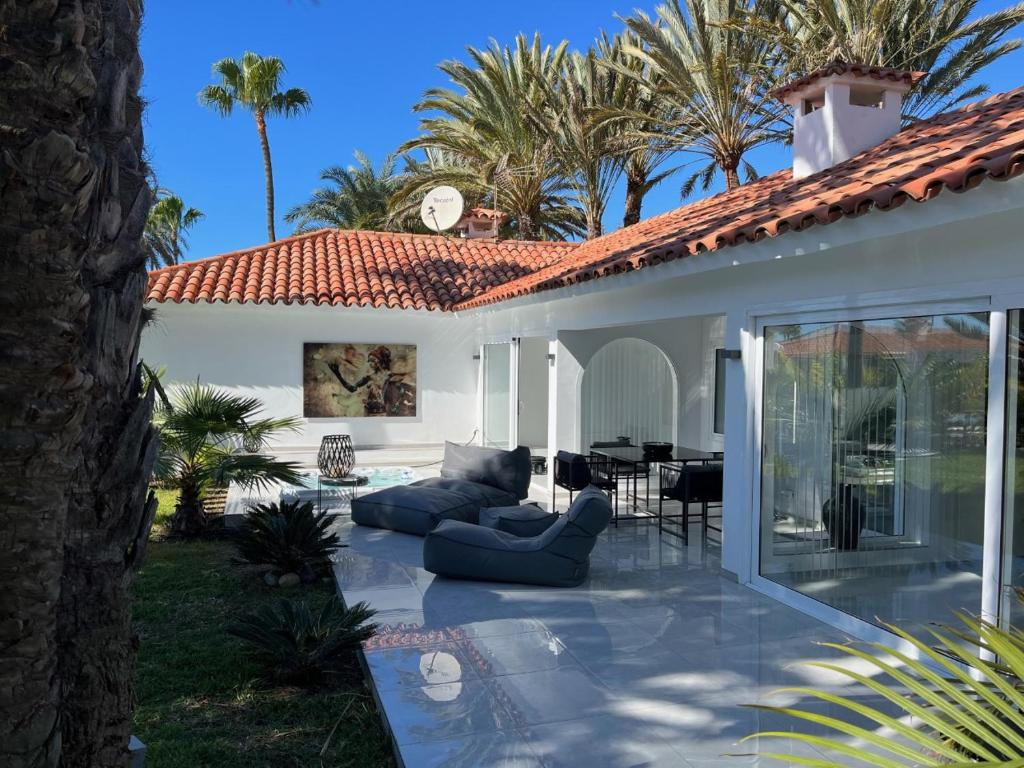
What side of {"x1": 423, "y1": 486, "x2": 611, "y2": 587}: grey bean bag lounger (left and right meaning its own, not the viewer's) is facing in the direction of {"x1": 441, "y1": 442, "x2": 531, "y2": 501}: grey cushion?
right

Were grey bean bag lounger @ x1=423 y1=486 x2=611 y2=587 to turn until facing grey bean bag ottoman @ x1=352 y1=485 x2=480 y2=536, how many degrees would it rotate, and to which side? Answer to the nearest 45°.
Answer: approximately 45° to its right

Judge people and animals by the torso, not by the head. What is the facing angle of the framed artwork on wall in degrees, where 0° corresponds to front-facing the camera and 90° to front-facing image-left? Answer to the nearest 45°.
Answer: approximately 0°

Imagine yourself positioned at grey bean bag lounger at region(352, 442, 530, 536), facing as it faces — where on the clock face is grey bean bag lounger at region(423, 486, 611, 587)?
grey bean bag lounger at region(423, 486, 611, 587) is roughly at 10 o'clock from grey bean bag lounger at region(352, 442, 530, 536).

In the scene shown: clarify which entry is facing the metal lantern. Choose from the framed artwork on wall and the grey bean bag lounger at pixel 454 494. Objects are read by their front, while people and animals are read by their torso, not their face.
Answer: the framed artwork on wall

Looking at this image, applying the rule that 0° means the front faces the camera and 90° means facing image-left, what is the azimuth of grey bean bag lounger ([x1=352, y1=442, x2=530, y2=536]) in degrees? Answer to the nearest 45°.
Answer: approximately 45°

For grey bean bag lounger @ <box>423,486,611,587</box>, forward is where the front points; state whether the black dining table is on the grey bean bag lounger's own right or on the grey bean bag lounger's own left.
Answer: on the grey bean bag lounger's own right

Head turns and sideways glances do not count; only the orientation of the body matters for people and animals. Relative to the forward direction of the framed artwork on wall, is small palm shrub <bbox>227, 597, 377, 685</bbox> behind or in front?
in front

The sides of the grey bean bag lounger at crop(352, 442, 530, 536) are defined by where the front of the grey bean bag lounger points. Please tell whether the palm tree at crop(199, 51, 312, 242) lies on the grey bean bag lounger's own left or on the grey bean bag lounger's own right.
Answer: on the grey bean bag lounger's own right

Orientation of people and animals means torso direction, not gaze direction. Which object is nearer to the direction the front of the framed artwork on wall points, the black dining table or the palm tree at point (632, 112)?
the black dining table

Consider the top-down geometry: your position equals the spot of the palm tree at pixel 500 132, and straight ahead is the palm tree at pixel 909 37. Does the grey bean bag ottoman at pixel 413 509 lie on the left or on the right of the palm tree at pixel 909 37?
right

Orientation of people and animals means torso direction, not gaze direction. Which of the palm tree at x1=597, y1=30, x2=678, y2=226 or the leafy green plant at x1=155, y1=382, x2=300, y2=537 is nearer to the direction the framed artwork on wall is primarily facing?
the leafy green plant

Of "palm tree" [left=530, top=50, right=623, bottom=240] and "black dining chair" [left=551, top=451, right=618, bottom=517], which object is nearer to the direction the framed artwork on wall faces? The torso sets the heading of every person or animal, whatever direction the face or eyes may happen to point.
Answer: the black dining chair

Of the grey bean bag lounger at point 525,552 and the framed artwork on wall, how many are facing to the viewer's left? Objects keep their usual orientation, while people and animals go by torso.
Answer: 1
